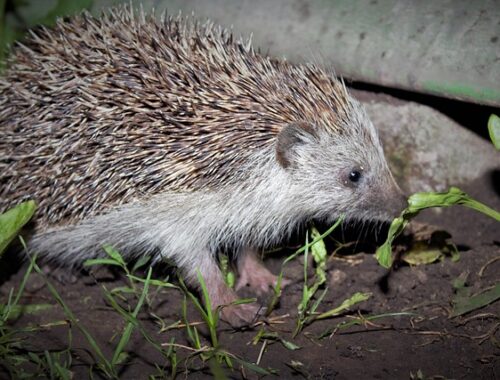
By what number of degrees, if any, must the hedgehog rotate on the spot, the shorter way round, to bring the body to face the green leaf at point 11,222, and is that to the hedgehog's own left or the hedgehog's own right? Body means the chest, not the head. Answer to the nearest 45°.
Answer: approximately 180°

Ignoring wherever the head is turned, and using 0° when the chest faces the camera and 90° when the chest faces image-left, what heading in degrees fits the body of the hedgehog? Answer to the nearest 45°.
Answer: approximately 270°

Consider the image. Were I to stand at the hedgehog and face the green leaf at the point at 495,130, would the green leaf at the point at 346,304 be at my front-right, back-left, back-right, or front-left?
front-right

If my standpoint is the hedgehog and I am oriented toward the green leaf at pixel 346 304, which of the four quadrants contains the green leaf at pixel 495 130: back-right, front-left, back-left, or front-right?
front-left

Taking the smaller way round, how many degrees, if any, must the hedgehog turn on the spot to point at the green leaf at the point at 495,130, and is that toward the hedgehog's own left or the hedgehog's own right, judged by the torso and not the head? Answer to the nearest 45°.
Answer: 0° — it already faces it
